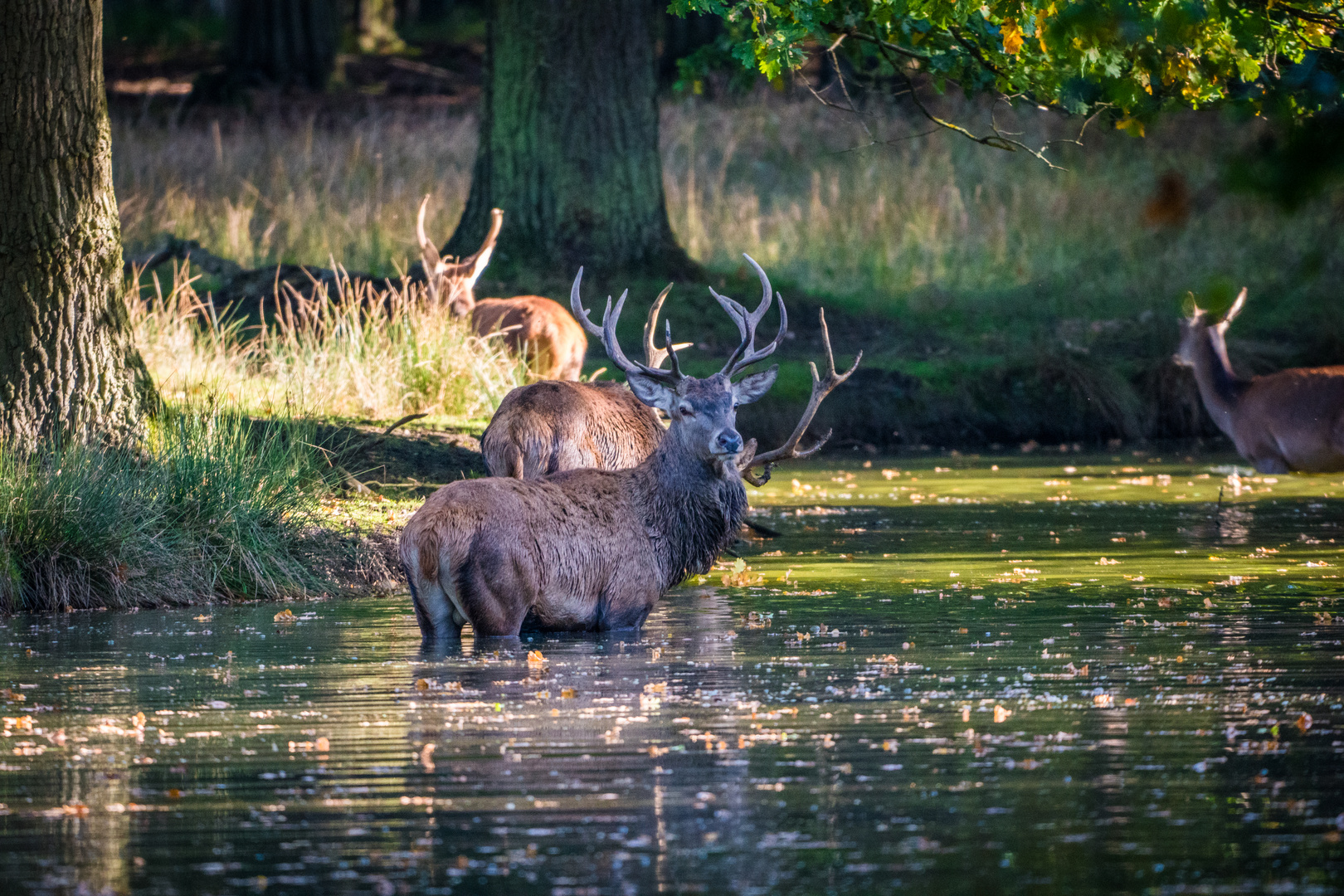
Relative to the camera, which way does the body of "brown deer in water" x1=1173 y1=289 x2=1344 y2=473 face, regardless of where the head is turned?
to the viewer's left

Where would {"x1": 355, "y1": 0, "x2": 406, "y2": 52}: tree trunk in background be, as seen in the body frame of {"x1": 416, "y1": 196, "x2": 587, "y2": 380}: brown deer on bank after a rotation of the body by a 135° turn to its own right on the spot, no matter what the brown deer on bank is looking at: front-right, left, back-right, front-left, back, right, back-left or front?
front-left

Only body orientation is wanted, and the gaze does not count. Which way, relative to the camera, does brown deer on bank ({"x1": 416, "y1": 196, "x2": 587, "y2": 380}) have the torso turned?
to the viewer's left

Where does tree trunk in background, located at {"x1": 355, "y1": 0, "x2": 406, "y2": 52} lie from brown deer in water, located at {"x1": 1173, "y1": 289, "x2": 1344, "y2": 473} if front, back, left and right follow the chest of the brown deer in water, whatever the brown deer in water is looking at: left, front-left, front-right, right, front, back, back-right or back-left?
front-right

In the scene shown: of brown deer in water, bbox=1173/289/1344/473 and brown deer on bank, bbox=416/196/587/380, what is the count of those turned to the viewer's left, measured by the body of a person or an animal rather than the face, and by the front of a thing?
2

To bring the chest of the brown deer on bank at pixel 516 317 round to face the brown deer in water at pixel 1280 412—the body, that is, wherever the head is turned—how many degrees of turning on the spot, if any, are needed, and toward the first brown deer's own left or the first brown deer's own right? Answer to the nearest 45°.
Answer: approximately 180°

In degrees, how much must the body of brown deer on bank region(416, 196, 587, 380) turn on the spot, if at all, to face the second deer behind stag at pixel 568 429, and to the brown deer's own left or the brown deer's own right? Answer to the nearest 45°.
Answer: approximately 90° to the brown deer's own left

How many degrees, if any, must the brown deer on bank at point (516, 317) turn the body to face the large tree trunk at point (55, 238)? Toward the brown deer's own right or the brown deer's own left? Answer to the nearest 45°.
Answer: approximately 45° to the brown deer's own left

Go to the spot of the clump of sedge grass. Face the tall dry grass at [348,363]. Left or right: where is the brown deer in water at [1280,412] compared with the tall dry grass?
right

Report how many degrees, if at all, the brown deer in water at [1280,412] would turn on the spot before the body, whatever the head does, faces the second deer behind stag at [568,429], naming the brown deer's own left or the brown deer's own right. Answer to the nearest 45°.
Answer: approximately 45° to the brown deer's own left

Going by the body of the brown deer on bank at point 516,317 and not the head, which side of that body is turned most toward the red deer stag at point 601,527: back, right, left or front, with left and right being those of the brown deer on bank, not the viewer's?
left

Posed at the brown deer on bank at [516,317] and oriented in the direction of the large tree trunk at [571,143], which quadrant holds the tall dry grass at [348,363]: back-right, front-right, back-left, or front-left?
back-left
